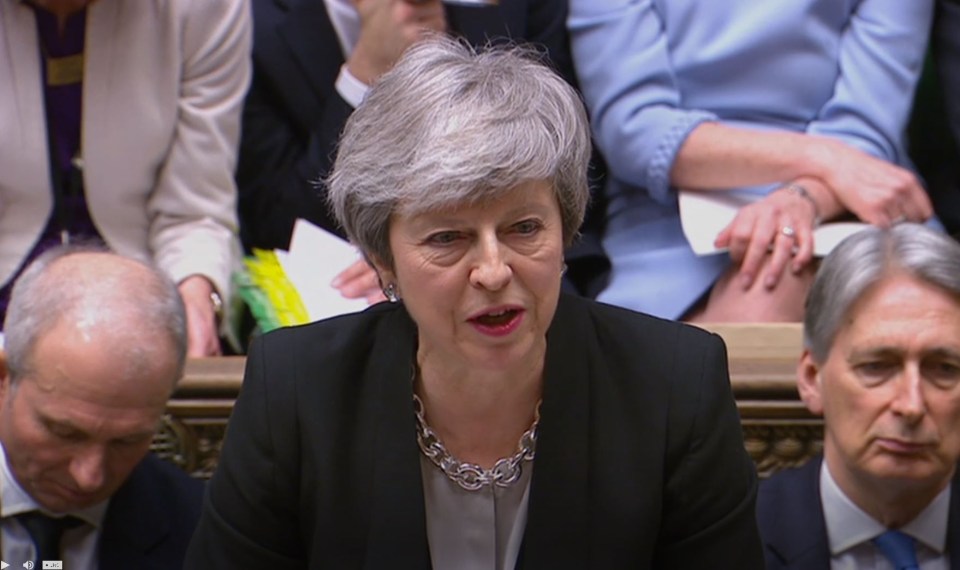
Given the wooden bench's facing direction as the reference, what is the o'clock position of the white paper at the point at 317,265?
The white paper is roughly at 4 o'clock from the wooden bench.

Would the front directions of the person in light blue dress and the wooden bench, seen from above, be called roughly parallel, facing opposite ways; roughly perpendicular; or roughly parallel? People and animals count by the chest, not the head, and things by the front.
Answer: roughly parallel

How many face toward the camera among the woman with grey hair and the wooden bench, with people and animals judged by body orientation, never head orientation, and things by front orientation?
2

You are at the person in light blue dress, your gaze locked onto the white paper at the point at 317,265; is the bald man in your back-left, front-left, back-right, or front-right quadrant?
front-left

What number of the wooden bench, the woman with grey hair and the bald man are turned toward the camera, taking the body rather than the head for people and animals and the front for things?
3

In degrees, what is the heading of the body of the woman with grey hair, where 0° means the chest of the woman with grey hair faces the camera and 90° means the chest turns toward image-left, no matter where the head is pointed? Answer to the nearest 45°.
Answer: approximately 0°

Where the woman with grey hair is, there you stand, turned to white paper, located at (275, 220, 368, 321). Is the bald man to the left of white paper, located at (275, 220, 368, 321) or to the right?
left

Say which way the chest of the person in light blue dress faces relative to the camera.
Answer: toward the camera

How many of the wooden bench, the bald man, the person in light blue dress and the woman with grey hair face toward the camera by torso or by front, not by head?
4

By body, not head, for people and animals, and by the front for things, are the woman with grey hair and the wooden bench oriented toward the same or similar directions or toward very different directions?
same or similar directions

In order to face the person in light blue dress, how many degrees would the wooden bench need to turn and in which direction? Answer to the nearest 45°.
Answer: approximately 180°

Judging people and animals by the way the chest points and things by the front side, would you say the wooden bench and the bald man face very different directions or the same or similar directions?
same or similar directions

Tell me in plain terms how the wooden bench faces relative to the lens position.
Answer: facing the viewer
